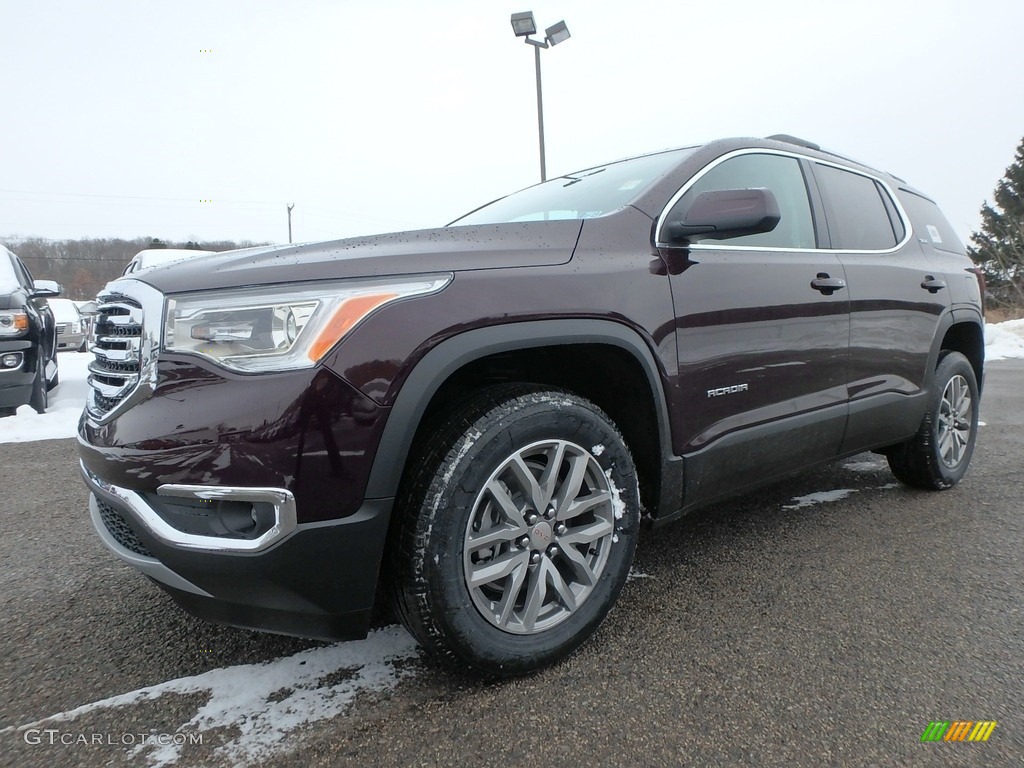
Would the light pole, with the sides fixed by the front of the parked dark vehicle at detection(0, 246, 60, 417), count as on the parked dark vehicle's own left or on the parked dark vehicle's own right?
on the parked dark vehicle's own left

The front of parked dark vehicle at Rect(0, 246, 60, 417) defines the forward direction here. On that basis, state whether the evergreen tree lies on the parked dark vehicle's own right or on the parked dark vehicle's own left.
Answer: on the parked dark vehicle's own left

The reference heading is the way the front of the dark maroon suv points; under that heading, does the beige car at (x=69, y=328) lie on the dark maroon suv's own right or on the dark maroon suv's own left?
on the dark maroon suv's own right

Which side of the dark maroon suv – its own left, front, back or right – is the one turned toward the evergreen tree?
back

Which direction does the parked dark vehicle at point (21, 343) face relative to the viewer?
toward the camera

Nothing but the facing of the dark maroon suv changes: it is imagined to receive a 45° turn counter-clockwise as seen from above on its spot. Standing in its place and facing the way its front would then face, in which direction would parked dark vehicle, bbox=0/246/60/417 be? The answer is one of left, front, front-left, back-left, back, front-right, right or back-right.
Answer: back-right

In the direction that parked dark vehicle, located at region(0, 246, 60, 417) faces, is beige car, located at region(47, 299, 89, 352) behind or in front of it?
behind

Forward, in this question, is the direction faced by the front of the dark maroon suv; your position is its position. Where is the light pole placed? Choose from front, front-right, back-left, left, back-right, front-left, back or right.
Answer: back-right

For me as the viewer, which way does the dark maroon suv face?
facing the viewer and to the left of the viewer
